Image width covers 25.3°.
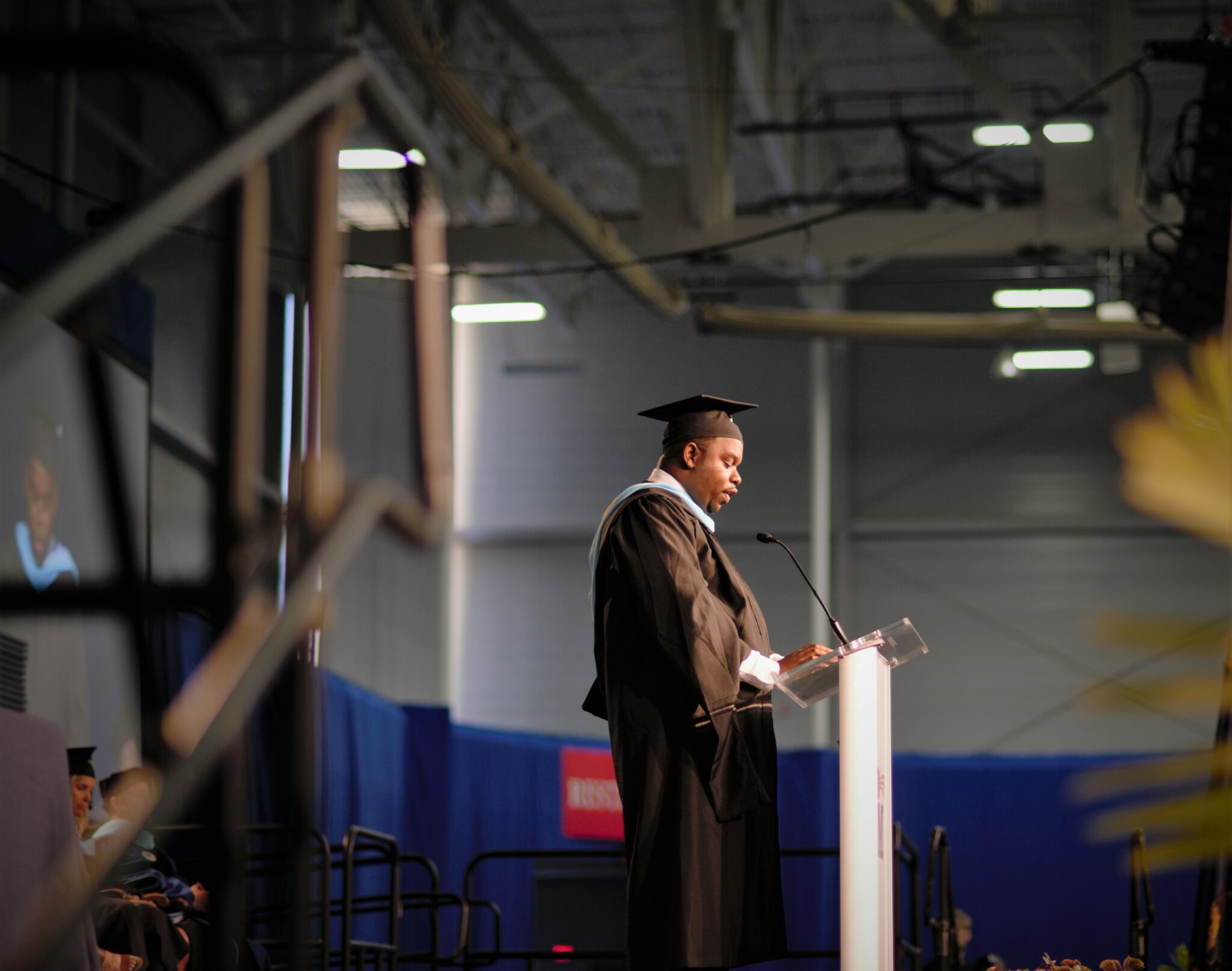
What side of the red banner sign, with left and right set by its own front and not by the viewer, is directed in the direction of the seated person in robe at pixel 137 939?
front

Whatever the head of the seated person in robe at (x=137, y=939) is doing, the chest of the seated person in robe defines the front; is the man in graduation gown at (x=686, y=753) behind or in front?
in front

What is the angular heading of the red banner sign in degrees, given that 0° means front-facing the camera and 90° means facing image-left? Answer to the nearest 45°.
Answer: approximately 0°

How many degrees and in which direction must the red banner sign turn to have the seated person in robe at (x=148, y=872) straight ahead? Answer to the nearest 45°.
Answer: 0° — it already faces them

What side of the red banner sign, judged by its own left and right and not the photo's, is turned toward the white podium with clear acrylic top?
front

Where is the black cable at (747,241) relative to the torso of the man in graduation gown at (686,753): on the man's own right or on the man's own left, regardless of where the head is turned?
on the man's own left

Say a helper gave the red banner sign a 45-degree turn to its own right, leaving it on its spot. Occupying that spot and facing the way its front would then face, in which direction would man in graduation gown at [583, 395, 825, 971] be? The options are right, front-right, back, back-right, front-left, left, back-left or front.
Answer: front-left

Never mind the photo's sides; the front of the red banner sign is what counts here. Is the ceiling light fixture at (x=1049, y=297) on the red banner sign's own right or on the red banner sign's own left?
on the red banner sign's own left

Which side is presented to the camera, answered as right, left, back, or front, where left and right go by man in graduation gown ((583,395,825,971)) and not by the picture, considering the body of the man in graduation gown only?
right
